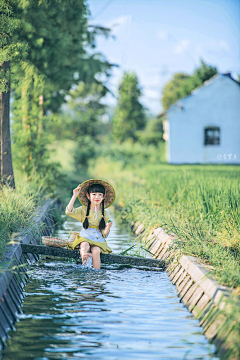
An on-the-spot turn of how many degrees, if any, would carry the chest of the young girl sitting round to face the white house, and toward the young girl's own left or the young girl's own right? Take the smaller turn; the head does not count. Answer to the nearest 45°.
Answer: approximately 180°

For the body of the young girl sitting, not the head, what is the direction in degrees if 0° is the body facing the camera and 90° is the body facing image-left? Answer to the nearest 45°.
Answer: approximately 0°

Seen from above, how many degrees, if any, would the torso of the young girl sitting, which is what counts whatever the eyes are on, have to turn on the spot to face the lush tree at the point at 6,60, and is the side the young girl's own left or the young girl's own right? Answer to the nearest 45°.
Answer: approximately 135° to the young girl's own right

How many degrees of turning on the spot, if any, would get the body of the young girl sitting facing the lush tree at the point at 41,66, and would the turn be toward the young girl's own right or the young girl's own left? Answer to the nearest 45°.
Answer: approximately 180°
